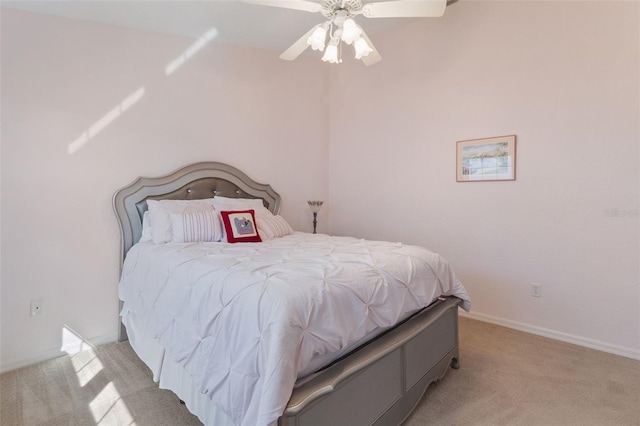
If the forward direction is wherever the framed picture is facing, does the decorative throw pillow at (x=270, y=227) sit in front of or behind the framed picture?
in front

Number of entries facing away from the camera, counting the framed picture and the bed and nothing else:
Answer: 0

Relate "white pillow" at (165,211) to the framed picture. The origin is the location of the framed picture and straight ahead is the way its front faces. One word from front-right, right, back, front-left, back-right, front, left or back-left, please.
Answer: front

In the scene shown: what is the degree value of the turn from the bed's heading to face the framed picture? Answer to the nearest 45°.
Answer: approximately 90° to its left

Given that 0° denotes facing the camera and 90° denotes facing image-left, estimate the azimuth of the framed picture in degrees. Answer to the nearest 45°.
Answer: approximately 45°

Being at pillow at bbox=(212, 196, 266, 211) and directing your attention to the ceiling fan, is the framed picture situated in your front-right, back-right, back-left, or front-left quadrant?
front-left

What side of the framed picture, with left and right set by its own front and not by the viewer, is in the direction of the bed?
front
